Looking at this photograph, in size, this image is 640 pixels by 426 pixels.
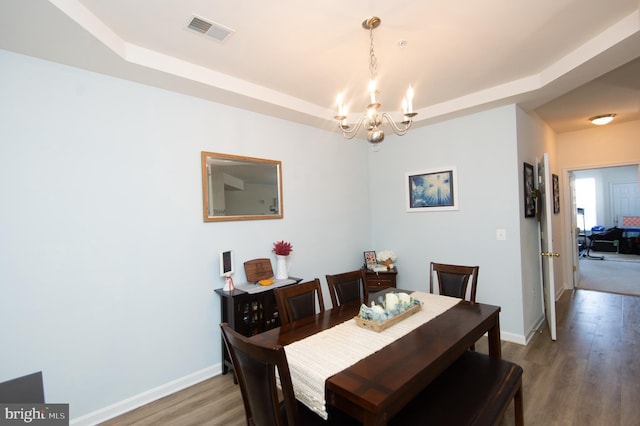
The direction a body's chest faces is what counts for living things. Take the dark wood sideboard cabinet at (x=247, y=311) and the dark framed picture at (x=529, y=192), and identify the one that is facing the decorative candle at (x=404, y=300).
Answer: the dark wood sideboard cabinet

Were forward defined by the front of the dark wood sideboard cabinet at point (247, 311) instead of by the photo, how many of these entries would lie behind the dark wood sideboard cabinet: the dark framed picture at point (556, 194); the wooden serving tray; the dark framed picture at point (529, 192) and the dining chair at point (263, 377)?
0

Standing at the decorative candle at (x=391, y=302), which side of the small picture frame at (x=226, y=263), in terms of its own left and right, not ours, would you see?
front

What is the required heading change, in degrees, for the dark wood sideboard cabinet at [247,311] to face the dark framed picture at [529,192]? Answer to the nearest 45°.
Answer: approximately 45° to its left

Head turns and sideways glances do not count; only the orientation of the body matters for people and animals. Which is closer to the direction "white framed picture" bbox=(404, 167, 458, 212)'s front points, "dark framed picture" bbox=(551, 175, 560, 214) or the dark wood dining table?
the dark wood dining table

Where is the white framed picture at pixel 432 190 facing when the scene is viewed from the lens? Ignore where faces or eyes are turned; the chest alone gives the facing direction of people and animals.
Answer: facing the viewer and to the left of the viewer

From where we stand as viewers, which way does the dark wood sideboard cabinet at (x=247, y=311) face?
facing the viewer and to the right of the viewer

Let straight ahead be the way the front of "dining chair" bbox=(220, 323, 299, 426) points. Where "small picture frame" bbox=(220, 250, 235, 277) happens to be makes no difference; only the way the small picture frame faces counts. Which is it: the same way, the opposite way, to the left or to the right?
to the right

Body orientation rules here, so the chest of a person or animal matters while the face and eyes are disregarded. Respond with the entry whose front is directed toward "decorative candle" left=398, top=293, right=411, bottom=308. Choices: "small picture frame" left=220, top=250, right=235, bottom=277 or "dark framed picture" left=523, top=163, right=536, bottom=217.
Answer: the small picture frame

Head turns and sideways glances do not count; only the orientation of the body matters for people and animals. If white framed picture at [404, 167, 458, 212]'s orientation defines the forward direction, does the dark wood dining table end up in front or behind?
in front

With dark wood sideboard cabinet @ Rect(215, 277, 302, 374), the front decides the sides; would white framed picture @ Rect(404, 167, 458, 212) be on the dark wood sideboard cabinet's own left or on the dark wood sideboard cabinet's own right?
on the dark wood sideboard cabinet's own left

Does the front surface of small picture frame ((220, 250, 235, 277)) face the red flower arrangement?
no

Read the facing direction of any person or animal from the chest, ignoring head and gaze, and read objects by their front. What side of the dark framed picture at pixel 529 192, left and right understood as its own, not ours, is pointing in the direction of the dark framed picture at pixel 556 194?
left
